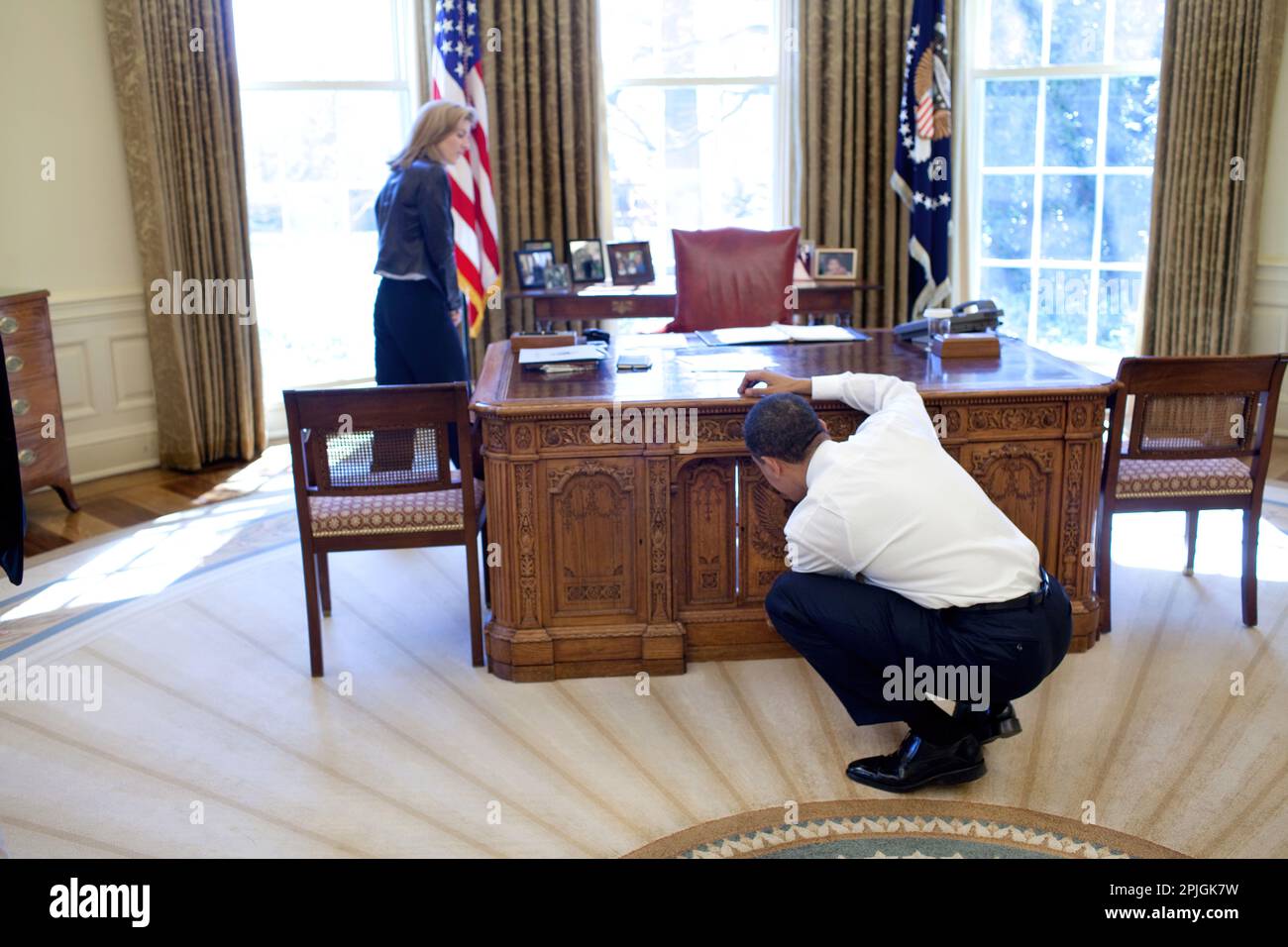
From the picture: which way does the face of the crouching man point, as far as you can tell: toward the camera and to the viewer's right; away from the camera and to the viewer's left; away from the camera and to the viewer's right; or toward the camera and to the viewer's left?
away from the camera and to the viewer's left

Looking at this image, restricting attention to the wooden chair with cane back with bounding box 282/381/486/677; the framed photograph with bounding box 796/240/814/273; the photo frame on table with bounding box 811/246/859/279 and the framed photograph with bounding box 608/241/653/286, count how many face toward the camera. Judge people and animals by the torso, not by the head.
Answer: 3

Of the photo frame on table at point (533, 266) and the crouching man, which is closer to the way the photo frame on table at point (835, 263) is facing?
the crouching man

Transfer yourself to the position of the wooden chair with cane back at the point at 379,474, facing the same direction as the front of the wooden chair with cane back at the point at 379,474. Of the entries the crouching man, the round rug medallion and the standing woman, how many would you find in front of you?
1

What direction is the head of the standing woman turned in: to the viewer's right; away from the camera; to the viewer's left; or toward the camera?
to the viewer's right

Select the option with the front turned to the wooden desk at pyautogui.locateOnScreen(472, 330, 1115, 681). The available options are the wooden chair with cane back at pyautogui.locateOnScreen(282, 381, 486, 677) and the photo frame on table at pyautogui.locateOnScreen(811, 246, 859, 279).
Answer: the photo frame on table
